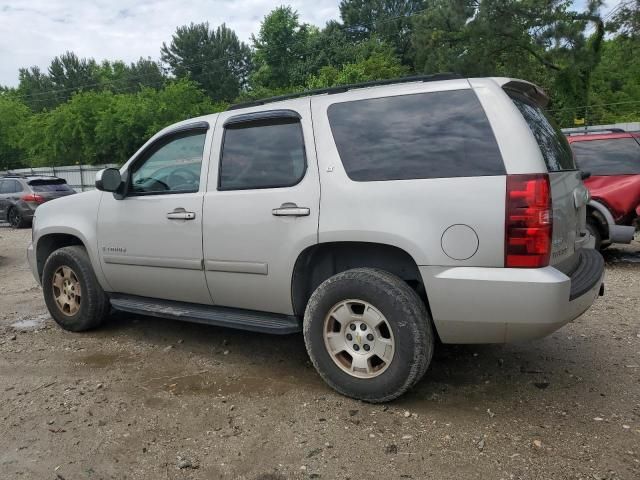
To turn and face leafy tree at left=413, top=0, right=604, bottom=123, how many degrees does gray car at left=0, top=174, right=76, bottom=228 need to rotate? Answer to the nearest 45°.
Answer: approximately 135° to its right

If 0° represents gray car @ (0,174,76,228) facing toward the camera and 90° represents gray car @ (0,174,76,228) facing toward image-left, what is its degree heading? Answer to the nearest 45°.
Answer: approximately 135°

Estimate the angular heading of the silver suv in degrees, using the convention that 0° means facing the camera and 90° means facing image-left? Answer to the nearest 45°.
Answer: approximately 135°

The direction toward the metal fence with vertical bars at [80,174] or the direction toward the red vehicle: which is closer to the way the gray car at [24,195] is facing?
the metal fence with vertical bars

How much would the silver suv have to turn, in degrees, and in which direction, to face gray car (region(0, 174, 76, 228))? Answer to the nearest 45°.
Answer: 0° — it already faces it

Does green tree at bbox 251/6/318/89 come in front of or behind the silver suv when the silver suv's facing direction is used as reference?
in front

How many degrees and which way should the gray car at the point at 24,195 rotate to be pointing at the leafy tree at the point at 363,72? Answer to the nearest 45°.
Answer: approximately 90° to its right

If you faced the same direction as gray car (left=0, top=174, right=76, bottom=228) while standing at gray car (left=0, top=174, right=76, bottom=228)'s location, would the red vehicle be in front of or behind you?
behind

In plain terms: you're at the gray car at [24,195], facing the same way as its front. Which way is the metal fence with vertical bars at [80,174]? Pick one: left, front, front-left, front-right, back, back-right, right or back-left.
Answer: front-right

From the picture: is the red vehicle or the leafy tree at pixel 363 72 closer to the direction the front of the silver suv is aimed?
the leafy tree

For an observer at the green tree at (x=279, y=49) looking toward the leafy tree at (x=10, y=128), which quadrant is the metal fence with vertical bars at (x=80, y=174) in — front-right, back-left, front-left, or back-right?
front-left

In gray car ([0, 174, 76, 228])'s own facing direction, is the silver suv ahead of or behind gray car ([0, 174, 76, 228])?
behind

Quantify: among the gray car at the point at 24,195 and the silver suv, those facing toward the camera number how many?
0

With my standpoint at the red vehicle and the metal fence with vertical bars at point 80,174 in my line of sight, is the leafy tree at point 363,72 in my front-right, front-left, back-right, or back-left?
front-right
